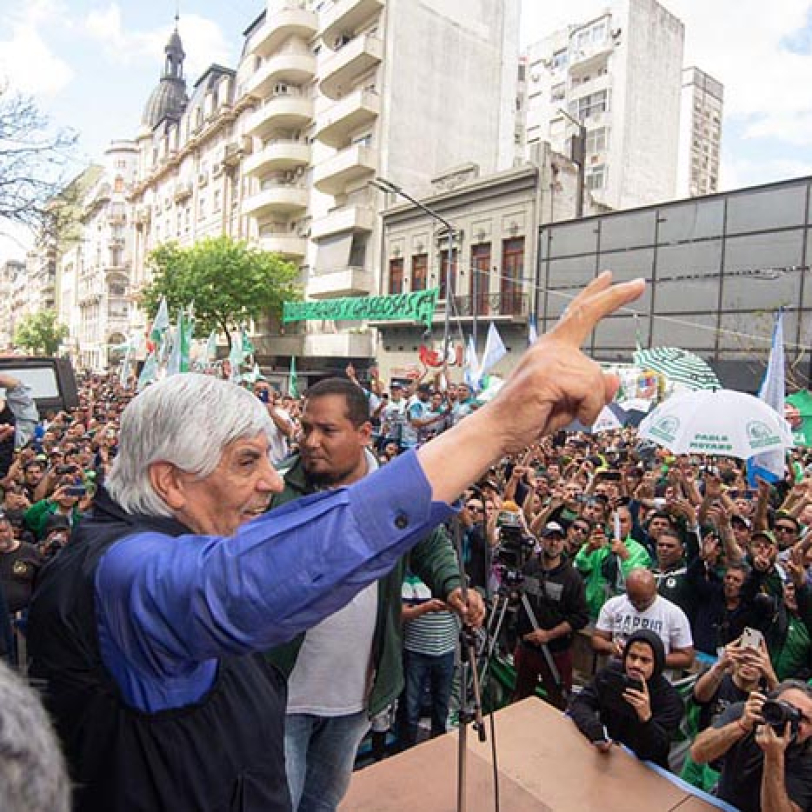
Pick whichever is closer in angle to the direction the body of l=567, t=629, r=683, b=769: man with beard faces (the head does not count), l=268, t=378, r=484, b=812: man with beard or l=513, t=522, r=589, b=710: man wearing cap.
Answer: the man with beard

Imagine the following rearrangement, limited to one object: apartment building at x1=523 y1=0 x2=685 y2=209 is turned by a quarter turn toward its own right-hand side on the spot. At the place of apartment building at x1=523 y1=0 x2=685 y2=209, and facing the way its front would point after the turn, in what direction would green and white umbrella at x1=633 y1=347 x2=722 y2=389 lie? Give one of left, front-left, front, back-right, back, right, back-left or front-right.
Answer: back-left

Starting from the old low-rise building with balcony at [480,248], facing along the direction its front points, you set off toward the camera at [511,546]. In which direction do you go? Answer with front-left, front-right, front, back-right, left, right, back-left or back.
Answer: front-left

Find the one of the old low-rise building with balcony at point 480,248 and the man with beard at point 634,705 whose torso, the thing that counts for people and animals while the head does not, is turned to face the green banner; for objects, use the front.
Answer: the old low-rise building with balcony

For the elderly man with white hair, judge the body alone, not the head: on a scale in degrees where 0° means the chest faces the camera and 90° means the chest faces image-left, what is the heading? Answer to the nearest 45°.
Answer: approximately 270°

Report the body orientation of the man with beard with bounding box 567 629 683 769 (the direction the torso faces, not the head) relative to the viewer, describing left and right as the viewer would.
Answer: facing the viewer and to the left of the viewer

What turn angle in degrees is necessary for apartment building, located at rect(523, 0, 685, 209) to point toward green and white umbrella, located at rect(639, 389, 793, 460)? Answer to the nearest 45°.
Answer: approximately 45° to its left

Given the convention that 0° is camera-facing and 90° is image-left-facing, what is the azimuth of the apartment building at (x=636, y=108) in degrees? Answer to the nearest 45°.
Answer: approximately 45°

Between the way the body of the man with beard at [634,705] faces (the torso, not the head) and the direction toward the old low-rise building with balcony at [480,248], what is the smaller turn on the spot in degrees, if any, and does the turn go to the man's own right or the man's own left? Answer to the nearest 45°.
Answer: approximately 135° to the man's own right

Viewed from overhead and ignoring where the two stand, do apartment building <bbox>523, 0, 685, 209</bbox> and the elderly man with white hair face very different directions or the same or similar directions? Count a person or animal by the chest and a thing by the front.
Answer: very different directions

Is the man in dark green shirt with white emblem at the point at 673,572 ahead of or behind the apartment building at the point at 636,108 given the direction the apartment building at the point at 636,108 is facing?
ahead
